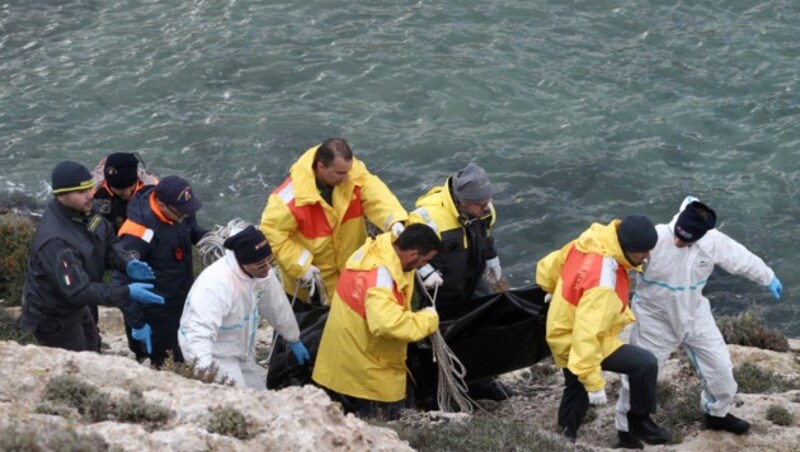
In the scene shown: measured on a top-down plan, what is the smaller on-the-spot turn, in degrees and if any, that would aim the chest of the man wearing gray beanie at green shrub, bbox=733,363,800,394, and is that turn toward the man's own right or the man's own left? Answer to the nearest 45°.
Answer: approximately 45° to the man's own left

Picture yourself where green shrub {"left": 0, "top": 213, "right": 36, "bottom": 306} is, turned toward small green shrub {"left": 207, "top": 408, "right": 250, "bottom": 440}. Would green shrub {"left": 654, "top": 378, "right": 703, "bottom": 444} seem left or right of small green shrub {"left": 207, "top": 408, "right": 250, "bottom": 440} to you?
left

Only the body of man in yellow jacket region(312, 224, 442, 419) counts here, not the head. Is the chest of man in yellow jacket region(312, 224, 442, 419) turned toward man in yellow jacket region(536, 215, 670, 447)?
yes

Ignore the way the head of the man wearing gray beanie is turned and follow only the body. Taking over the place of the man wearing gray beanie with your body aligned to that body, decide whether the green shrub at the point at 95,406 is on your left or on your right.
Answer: on your right

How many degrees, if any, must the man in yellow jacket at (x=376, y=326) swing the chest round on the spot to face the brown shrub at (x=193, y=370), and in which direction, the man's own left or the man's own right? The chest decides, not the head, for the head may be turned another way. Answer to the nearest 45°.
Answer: approximately 135° to the man's own right

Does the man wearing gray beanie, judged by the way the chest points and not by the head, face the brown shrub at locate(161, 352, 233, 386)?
no

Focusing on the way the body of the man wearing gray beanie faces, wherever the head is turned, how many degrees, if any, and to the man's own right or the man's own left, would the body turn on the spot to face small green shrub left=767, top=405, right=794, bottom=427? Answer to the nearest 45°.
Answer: approximately 45° to the man's own left

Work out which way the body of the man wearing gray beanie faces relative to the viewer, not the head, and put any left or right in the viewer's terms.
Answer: facing the viewer and to the right of the viewer

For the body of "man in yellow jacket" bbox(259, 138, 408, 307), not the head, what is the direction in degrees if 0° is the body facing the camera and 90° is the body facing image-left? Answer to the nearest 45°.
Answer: approximately 315°

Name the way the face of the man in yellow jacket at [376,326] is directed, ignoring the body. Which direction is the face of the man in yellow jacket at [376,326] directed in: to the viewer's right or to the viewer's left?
to the viewer's right

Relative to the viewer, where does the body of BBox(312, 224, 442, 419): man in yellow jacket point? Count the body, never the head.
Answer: to the viewer's right

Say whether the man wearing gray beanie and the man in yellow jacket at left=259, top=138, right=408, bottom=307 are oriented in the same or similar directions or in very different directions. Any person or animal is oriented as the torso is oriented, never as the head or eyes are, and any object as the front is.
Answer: same or similar directions
